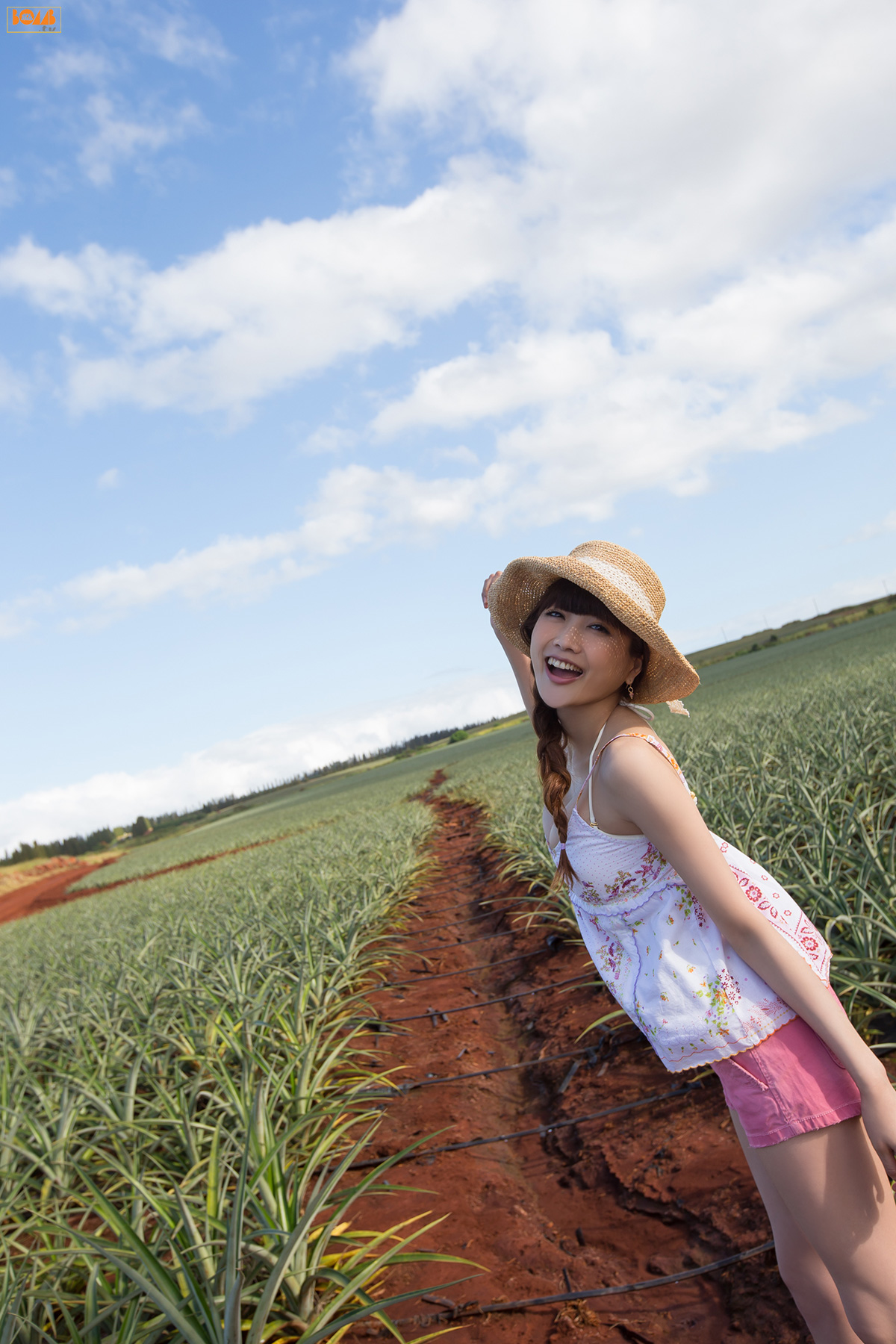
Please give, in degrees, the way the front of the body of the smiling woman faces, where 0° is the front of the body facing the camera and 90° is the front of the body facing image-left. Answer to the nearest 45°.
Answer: approximately 45°

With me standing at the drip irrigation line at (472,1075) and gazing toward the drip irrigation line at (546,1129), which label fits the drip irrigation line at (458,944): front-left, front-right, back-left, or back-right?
back-left

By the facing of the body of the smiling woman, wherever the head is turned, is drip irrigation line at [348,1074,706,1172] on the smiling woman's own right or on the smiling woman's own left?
on the smiling woman's own right

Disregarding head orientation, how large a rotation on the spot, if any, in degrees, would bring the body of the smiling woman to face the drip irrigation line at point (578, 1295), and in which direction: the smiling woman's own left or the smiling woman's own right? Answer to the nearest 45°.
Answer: approximately 90° to the smiling woman's own right

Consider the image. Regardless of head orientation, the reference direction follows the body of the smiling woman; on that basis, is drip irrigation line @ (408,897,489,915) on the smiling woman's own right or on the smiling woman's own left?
on the smiling woman's own right
